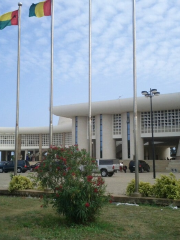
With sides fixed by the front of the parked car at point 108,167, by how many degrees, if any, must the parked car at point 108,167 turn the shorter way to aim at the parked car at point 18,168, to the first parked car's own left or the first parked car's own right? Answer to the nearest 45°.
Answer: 0° — it already faces it

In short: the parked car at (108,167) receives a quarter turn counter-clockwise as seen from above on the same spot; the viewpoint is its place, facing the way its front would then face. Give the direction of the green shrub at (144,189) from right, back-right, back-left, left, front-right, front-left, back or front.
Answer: front-left

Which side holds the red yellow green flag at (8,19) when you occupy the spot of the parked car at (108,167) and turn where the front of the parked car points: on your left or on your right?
on your left

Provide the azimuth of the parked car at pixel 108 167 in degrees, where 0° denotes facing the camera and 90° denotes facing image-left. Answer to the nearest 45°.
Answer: approximately 135°

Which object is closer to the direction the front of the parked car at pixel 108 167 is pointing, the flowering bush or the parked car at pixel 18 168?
the parked car

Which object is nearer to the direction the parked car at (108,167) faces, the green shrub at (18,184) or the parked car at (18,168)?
the parked car

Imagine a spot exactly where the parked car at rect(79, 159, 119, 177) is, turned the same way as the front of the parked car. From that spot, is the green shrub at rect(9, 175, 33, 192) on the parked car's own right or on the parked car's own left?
on the parked car's own left
